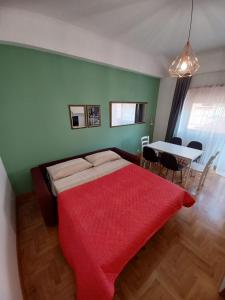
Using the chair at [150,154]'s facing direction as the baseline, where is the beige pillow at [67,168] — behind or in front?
behind

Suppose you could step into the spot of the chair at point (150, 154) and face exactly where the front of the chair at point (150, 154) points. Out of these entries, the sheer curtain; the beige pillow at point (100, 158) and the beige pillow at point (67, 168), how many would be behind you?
2

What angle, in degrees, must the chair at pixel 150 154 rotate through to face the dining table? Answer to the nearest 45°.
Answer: approximately 45° to its right

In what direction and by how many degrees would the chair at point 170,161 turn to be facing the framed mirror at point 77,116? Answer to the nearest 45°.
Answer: approximately 135° to its left

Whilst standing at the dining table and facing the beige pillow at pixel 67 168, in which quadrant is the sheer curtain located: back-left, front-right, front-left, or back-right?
back-right

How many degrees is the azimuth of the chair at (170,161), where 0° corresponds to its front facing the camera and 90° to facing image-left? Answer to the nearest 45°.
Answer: approximately 225°

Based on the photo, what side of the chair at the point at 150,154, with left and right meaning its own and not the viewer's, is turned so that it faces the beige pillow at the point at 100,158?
back

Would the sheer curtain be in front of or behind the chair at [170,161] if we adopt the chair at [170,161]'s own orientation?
in front

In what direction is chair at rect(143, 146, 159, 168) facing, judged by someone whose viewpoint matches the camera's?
facing away from the viewer and to the right of the viewer

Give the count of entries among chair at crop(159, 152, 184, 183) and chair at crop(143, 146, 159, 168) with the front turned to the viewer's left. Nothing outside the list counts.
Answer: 0
